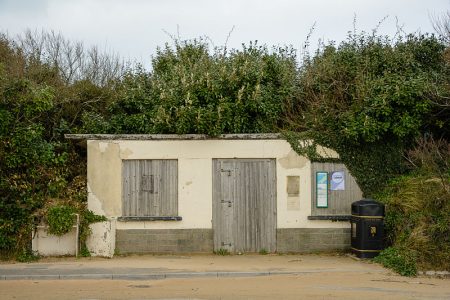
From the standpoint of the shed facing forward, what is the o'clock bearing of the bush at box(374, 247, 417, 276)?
The bush is roughly at 10 o'clock from the shed.

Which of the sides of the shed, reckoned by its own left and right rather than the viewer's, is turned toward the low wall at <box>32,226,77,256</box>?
right

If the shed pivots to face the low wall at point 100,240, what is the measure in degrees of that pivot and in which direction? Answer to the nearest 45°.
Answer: approximately 90° to its right

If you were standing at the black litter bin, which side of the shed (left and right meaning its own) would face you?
left

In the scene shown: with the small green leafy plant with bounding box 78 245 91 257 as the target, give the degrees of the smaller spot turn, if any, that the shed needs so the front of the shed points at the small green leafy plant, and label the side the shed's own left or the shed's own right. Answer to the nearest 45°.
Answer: approximately 90° to the shed's own right

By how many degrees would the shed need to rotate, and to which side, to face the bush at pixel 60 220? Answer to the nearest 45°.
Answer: approximately 90° to its right

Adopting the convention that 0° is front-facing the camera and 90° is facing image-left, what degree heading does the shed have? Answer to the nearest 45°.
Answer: approximately 0°

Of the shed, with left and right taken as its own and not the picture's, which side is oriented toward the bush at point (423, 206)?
left

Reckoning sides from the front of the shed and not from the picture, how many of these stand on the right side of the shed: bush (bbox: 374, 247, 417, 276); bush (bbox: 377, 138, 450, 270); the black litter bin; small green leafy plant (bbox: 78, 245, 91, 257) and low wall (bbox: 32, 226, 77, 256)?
2

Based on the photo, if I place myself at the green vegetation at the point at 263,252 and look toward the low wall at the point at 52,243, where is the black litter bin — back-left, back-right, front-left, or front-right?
back-left
